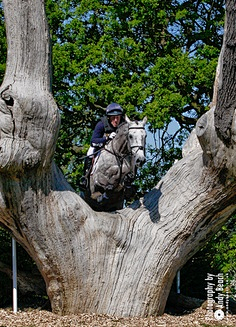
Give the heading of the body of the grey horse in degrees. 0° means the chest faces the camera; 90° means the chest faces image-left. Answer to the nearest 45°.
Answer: approximately 315°

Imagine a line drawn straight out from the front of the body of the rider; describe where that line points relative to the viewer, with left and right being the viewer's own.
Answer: facing the viewer and to the right of the viewer
